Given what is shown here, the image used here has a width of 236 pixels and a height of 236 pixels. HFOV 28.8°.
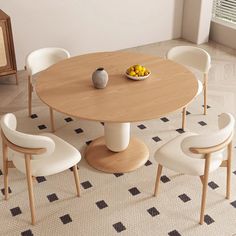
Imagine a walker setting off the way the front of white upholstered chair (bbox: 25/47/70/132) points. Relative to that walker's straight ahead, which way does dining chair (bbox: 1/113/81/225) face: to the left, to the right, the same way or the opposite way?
to the left

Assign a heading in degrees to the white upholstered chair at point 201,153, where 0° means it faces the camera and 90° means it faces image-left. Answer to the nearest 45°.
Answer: approximately 135°

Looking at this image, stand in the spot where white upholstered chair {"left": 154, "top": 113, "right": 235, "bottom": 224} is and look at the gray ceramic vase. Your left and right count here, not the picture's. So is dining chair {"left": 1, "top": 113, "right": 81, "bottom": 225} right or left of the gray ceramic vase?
left

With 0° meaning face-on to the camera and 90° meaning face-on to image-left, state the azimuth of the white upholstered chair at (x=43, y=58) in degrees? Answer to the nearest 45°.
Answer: approximately 315°

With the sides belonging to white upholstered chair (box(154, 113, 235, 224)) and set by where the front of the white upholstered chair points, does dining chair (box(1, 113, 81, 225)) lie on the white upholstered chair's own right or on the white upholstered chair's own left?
on the white upholstered chair's own left

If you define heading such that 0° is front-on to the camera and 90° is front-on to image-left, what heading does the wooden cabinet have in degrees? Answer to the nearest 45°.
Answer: approximately 0°

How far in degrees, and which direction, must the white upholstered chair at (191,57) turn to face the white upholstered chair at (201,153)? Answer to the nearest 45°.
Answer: approximately 45° to its left

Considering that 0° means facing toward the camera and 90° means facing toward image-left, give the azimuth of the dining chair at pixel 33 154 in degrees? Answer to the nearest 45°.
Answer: approximately 225°

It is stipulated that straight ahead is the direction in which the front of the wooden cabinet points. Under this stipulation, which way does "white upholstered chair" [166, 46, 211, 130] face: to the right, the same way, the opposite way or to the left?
to the right
